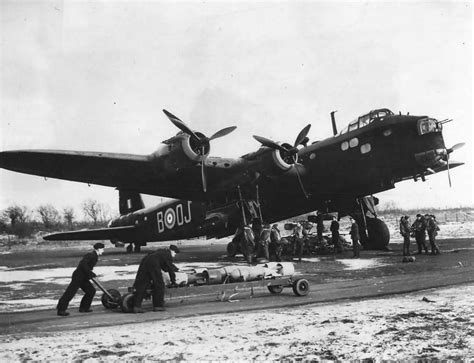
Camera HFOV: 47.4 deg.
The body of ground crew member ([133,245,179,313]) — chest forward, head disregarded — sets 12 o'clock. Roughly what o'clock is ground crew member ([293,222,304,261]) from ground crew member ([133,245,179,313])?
ground crew member ([293,222,304,261]) is roughly at 10 o'clock from ground crew member ([133,245,179,313]).

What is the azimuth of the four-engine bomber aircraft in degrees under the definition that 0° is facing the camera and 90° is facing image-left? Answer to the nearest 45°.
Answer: approximately 315°

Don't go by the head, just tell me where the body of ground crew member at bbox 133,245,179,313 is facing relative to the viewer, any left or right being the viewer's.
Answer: facing to the right of the viewer

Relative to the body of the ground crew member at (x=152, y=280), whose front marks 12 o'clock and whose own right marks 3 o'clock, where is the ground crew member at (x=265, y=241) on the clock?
the ground crew member at (x=265, y=241) is roughly at 10 o'clock from the ground crew member at (x=152, y=280).

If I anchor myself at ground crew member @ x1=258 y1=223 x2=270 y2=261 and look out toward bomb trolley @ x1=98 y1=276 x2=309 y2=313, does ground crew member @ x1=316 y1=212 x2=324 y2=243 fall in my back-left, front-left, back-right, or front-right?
back-left

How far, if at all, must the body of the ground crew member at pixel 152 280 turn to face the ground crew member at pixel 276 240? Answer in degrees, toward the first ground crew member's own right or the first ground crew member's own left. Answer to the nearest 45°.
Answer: approximately 45° to the first ground crew member's own left

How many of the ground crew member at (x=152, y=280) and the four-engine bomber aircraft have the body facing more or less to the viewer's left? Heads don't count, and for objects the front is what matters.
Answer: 0
